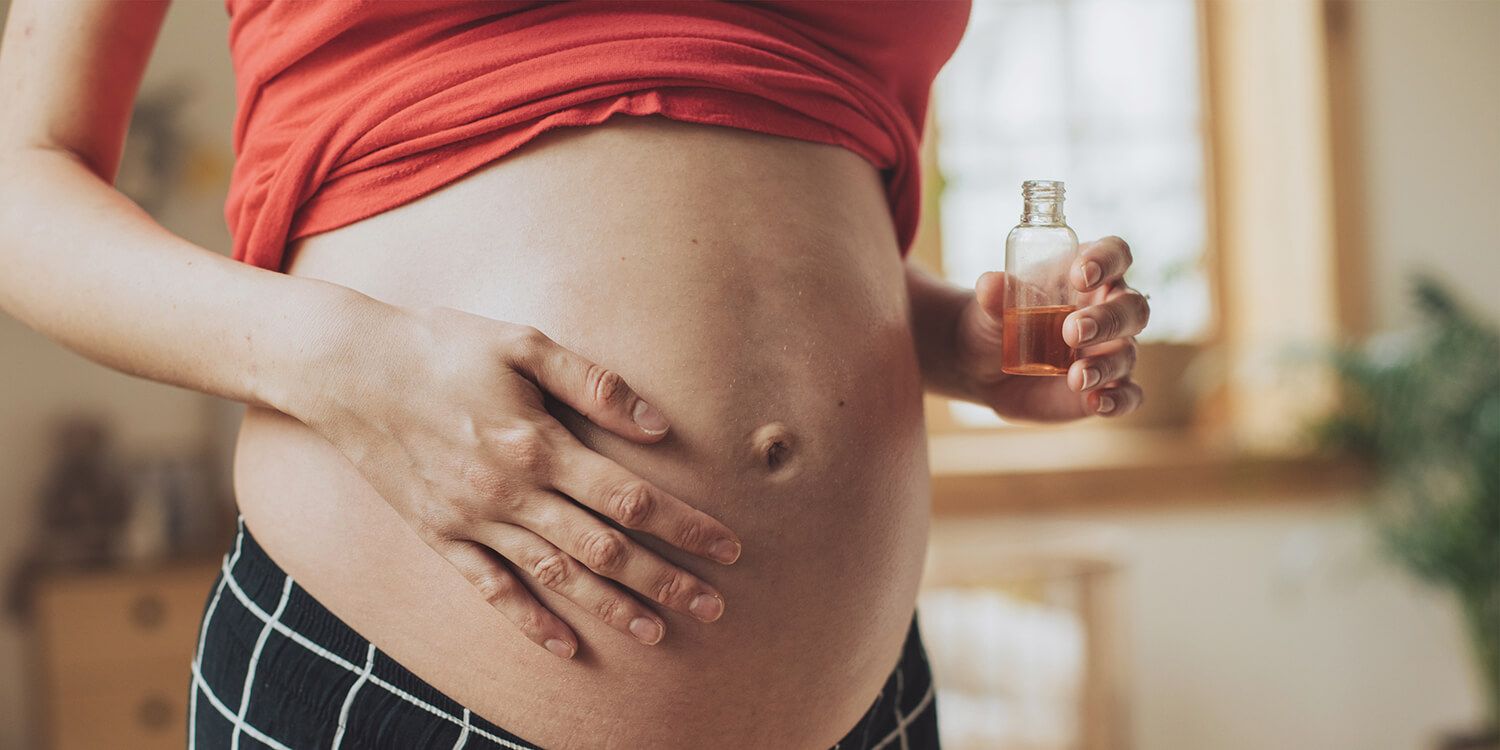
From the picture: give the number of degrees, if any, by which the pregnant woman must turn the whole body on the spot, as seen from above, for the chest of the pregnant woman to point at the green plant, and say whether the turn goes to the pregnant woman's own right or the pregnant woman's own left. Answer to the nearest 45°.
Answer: approximately 90° to the pregnant woman's own left

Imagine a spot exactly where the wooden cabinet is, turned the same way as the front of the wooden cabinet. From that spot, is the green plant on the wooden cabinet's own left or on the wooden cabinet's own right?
on the wooden cabinet's own left

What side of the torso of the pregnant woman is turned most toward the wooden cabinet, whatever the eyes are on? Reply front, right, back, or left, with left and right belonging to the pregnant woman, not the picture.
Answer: back

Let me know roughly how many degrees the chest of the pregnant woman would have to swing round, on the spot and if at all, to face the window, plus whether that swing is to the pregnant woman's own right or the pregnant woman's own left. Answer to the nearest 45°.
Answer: approximately 90° to the pregnant woman's own left

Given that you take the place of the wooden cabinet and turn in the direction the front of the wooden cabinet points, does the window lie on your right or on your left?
on your left

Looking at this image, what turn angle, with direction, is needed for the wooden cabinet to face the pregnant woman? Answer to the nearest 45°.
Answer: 0° — it already faces them

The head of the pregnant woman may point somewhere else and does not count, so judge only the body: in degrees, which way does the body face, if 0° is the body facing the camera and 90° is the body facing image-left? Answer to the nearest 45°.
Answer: approximately 315°
